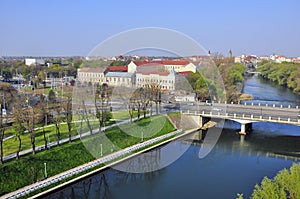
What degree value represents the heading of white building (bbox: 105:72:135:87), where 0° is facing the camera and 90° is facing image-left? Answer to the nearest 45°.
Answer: approximately 0°

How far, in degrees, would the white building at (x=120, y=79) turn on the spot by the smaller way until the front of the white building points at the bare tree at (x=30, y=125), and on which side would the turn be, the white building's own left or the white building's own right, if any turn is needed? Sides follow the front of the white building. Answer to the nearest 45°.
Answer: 0° — it already faces it

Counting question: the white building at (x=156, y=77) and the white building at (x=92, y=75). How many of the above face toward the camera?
2

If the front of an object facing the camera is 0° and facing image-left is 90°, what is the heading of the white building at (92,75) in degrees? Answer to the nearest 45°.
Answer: approximately 0°

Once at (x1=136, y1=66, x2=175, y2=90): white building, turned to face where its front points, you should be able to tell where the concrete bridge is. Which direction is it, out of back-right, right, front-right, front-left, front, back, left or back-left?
front-left

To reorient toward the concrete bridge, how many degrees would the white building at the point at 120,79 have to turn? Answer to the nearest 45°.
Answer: approximately 45° to its left

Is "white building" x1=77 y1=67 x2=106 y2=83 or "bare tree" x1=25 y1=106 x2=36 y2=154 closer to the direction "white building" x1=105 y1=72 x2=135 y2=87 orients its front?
the bare tree

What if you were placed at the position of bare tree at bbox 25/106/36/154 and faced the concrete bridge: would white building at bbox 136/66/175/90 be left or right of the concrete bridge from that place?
left

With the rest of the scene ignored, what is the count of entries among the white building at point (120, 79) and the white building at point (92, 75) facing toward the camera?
2

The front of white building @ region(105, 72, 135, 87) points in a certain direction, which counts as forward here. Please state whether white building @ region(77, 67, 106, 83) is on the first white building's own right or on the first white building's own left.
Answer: on the first white building's own right

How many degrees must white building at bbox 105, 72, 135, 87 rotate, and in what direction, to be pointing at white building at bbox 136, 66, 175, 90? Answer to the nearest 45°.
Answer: approximately 45° to its left

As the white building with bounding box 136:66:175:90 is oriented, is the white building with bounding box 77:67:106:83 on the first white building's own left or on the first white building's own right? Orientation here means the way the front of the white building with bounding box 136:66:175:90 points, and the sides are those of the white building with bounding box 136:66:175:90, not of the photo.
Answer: on the first white building's own right
